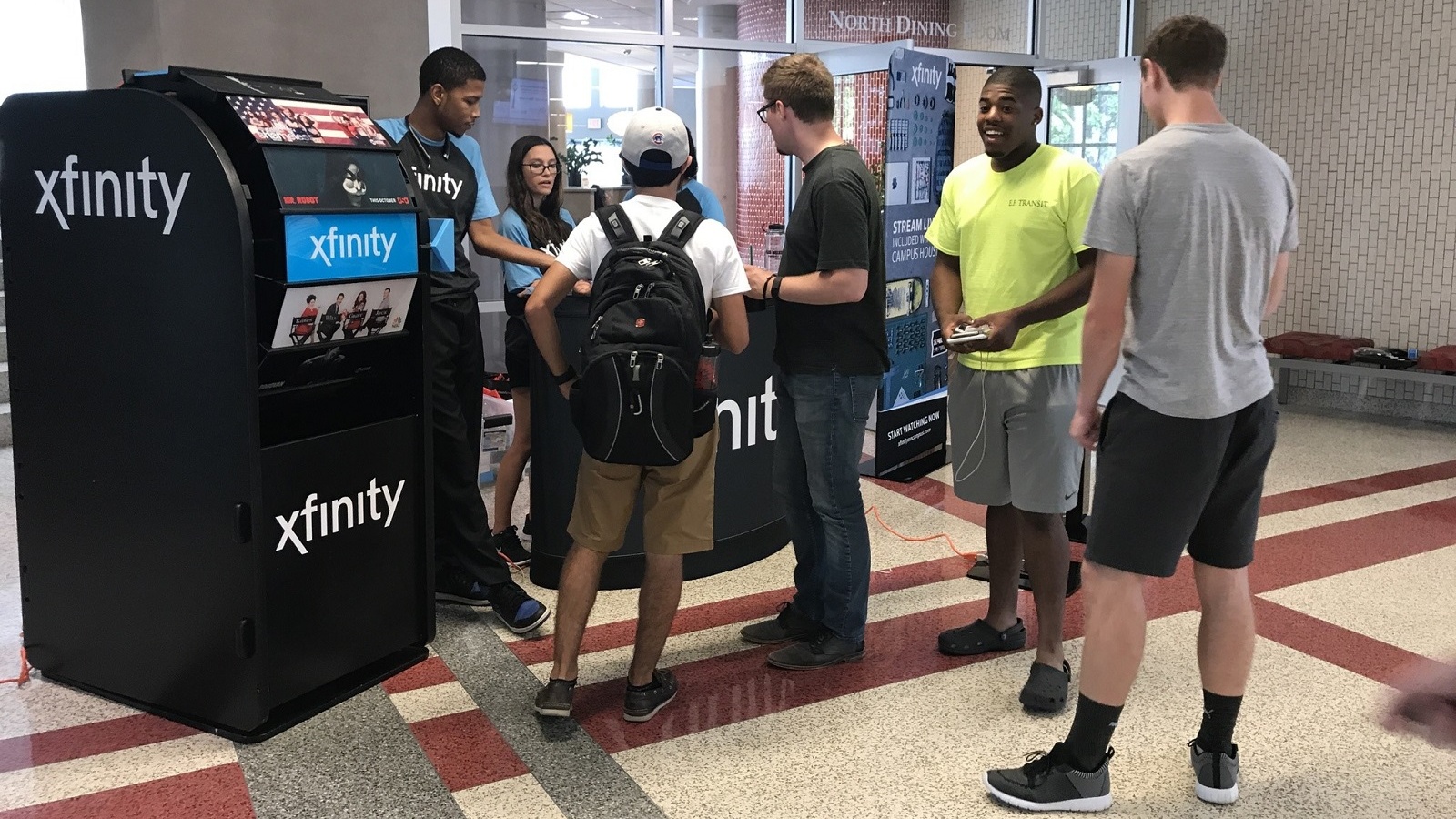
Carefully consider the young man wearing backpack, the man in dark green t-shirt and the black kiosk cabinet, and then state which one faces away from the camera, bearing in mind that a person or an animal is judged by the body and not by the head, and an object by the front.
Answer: the young man wearing backpack

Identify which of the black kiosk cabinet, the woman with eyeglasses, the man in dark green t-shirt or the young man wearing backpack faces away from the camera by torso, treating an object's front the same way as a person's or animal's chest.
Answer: the young man wearing backpack

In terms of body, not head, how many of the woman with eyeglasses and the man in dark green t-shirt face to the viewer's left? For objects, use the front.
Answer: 1

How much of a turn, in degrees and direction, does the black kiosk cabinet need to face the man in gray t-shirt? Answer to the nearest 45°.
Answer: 0° — it already faces them

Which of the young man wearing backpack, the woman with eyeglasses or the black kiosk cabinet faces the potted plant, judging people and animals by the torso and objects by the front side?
the young man wearing backpack

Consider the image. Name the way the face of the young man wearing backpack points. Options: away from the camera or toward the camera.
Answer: away from the camera

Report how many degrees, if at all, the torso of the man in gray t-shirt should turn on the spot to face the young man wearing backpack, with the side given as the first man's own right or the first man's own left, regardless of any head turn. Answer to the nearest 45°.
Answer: approximately 45° to the first man's own left

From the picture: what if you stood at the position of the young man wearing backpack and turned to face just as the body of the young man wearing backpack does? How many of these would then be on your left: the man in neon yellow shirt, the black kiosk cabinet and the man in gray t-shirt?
1

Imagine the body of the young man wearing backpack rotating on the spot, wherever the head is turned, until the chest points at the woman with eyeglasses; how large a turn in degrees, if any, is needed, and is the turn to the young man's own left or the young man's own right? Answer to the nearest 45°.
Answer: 0° — they already face them

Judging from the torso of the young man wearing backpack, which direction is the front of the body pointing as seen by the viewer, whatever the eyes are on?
away from the camera

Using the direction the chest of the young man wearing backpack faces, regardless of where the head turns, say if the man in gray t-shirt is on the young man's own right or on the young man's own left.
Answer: on the young man's own right

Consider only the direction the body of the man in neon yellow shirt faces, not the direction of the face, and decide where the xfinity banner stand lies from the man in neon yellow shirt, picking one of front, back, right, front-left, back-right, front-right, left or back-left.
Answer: back-right

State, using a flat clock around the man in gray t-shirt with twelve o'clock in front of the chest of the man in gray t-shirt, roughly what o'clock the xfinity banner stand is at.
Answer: The xfinity banner stand is roughly at 1 o'clock from the man in gray t-shirt.

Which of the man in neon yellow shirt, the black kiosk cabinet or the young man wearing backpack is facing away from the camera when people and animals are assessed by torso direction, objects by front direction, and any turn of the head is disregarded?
the young man wearing backpack

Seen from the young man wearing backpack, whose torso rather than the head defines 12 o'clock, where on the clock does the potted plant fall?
The potted plant is roughly at 12 o'clock from the young man wearing backpack.
